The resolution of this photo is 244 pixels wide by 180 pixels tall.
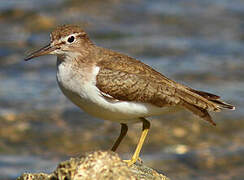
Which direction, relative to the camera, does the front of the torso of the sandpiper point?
to the viewer's left
